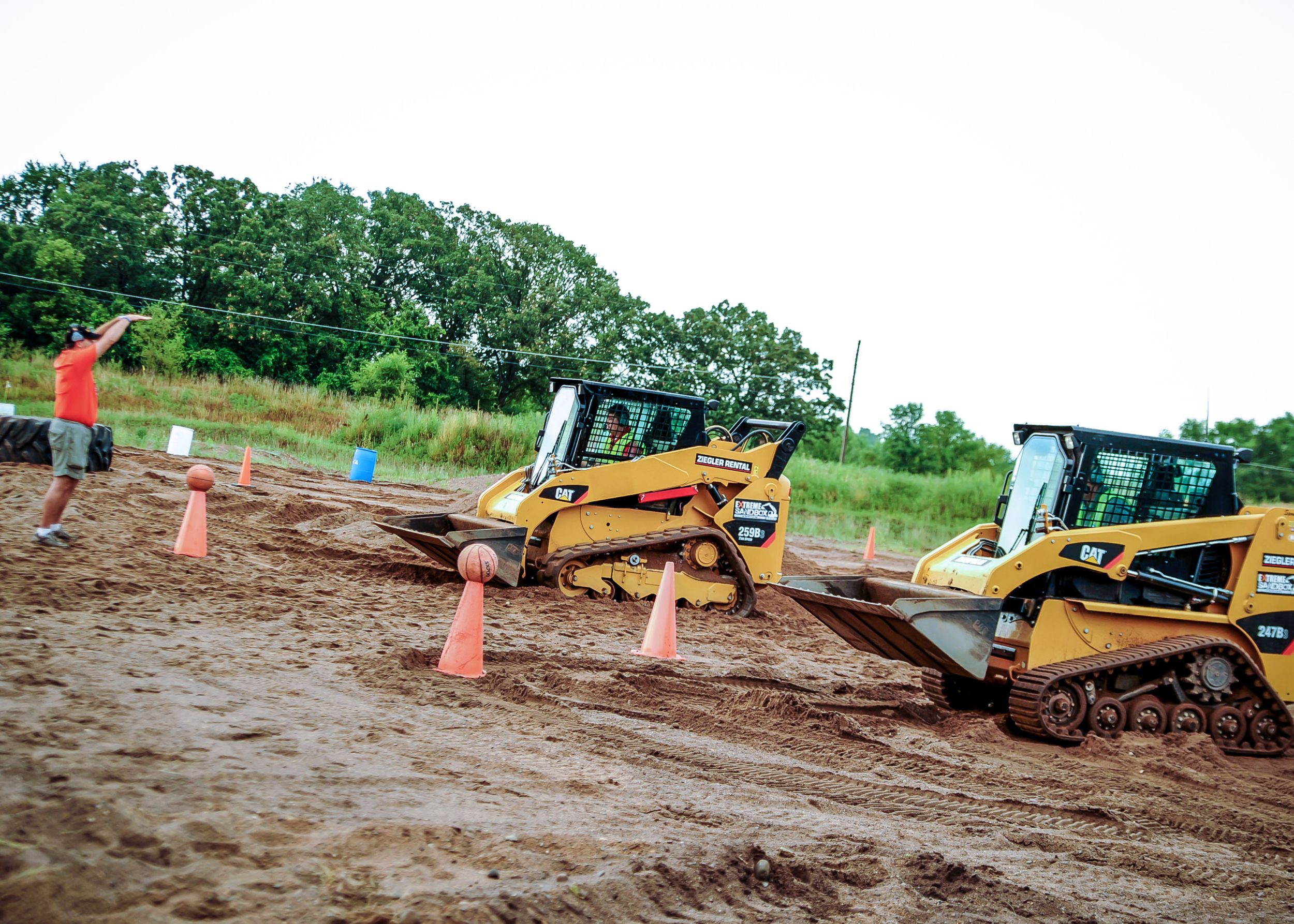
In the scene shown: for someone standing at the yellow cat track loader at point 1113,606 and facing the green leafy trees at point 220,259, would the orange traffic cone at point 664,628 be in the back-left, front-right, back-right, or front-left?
front-left

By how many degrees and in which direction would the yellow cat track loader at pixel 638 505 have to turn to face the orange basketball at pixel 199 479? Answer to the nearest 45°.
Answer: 0° — it already faces it

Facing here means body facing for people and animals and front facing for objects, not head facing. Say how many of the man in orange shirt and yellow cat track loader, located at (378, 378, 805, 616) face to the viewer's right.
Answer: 1

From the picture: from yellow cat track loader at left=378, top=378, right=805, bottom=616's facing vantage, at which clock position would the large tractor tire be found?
The large tractor tire is roughly at 2 o'clock from the yellow cat track loader.

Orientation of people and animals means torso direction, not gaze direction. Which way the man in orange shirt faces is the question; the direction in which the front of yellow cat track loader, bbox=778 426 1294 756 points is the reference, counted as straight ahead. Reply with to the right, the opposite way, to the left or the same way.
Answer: the opposite way

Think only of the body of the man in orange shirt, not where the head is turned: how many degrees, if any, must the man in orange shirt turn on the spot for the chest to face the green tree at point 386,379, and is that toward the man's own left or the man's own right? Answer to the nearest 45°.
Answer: approximately 90° to the man's own left

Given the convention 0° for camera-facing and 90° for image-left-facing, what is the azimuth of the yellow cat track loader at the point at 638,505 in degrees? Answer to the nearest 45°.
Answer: approximately 45°

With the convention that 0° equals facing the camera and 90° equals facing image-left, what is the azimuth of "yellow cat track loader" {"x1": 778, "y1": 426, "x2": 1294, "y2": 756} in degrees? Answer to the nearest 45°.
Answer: approximately 45°

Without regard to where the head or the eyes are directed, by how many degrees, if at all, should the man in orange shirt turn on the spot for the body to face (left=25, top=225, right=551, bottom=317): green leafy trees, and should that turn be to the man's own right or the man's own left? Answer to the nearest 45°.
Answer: approximately 90° to the man's own left

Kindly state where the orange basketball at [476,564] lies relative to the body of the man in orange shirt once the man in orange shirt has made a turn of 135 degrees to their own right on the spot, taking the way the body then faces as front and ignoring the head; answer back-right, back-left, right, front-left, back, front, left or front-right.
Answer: left

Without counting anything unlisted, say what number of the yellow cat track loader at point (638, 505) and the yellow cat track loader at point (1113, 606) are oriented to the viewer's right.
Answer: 0

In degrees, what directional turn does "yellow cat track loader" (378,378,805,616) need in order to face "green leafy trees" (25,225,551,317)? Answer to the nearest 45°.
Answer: approximately 90° to its right

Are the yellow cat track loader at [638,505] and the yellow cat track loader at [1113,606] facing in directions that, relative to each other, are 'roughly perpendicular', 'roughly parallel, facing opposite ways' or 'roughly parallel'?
roughly parallel

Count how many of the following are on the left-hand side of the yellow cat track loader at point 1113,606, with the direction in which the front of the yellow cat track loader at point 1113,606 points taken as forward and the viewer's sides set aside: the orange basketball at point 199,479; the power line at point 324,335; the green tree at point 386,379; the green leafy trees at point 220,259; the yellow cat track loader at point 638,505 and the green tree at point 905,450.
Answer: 0

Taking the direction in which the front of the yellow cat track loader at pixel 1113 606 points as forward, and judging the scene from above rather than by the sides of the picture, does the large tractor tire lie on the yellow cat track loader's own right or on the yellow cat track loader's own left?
on the yellow cat track loader's own right

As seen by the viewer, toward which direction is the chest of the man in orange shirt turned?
to the viewer's right

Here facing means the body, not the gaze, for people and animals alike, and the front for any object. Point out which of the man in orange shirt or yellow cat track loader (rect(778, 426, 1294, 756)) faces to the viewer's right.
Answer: the man in orange shirt
